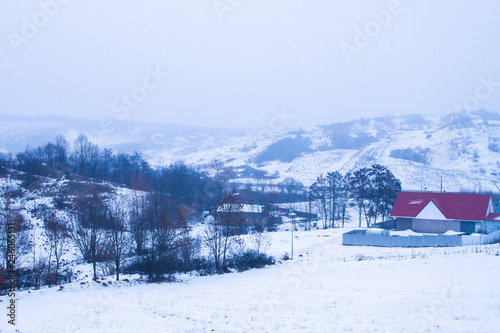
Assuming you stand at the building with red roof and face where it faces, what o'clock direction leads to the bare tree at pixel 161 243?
The bare tree is roughly at 1 o'clock from the building with red roof.

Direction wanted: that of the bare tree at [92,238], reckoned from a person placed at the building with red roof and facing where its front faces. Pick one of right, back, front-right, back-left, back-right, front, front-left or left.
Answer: front-right

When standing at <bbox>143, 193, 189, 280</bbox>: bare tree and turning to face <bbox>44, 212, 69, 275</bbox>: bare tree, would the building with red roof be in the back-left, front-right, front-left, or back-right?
back-right

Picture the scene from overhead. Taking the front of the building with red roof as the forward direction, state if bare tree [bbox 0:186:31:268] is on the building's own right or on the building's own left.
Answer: on the building's own right

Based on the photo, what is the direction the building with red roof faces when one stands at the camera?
facing the viewer

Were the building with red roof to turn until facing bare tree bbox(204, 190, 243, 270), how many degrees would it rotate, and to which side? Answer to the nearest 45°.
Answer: approximately 45° to its right

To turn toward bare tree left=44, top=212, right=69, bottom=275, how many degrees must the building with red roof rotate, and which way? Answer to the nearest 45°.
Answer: approximately 45° to its right

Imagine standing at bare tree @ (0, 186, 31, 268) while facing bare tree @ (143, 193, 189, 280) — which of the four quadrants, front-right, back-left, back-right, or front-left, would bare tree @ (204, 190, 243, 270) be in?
front-left
